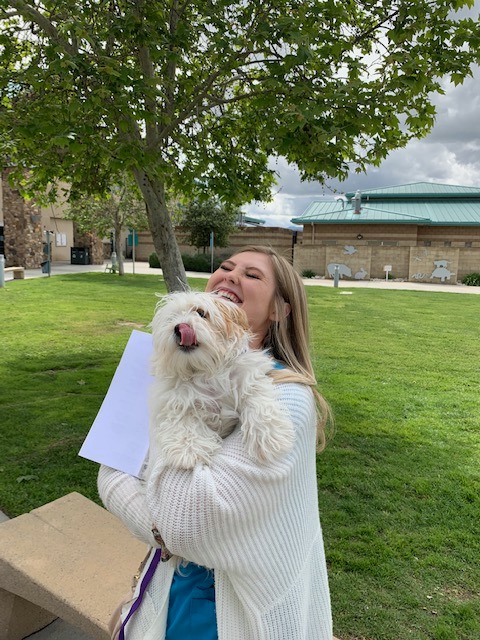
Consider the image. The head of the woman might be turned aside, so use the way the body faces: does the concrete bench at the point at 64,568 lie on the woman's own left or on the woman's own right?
on the woman's own right

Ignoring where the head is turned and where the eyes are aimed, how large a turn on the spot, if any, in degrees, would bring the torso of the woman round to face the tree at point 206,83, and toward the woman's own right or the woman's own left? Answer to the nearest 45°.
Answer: approximately 135° to the woman's own right

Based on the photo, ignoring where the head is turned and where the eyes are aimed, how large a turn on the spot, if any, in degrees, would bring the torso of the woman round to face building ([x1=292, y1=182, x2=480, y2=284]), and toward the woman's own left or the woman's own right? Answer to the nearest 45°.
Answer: approximately 135° to the woman's own right

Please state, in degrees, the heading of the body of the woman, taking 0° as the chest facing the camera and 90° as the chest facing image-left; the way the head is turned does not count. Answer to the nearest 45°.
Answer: approximately 45°

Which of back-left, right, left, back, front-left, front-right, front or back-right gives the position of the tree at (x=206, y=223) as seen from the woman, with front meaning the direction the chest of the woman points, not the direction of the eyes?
back-right

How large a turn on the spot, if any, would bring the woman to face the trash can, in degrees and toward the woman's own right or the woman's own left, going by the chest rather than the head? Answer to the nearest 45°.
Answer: approximately 135° to the woman's own right

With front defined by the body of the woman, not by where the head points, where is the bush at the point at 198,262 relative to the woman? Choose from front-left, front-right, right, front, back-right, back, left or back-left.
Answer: back-right
